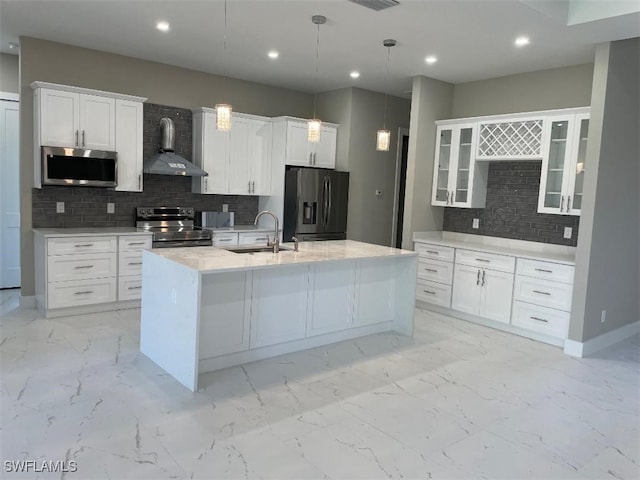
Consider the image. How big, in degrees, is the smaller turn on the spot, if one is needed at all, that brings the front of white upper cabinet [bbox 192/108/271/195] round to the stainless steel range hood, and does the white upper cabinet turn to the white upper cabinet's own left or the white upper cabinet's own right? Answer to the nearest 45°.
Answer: approximately 90° to the white upper cabinet's own right

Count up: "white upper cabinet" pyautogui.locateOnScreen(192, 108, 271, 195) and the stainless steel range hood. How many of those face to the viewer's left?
0

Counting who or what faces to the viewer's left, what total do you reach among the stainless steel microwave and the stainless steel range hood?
0

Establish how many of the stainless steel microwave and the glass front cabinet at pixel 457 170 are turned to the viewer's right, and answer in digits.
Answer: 0

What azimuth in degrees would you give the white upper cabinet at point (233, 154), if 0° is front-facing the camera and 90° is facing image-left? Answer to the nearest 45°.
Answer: approximately 315°

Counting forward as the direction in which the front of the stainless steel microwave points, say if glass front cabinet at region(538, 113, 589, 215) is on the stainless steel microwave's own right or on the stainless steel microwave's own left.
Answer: on the stainless steel microwave's own left

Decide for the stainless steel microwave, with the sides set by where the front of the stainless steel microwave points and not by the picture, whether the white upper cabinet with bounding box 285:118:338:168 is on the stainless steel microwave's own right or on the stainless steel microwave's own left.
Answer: on the stainless steel microwave's own left

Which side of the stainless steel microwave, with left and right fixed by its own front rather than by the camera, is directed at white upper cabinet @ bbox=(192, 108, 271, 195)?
left

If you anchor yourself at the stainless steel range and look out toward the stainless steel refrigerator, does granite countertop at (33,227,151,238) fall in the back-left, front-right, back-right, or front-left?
back-right
